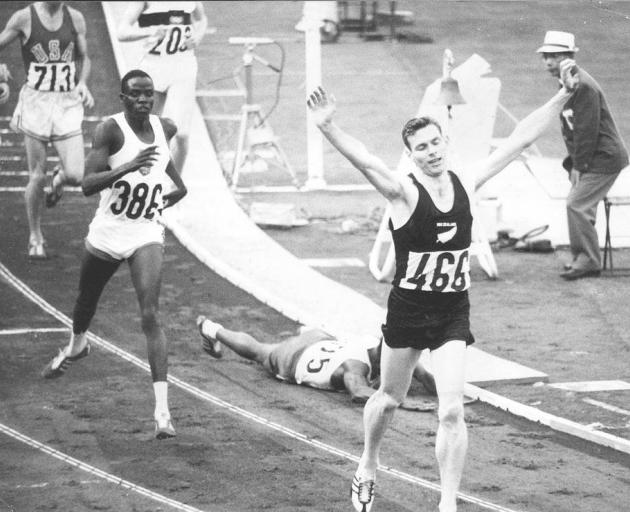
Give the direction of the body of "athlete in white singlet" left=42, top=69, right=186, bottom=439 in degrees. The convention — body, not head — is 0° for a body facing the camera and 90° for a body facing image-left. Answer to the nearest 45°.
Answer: approximately 315°

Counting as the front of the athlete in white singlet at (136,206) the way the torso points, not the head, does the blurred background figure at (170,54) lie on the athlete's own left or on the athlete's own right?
on the athlete's own left

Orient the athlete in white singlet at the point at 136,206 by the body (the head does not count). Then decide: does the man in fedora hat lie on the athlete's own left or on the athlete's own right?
on the athlete's own left

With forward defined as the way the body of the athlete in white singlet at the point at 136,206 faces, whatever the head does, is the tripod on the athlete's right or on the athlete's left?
on the athlete's left

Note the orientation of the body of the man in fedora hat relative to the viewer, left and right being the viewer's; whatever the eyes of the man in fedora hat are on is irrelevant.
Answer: facing to the left of the viewer

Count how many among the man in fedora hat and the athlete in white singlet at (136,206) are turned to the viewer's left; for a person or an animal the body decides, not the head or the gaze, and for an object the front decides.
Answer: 1

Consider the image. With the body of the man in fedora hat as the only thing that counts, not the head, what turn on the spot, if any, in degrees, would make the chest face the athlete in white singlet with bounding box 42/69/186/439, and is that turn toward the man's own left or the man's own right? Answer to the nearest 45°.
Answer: approximately 45° to the man's own left

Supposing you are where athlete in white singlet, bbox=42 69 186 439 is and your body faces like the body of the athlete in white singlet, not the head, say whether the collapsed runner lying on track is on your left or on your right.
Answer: on your left

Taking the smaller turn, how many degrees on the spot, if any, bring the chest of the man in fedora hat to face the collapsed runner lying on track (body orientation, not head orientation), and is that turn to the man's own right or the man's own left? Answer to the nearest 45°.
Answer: approximately 45° to the man's own left
